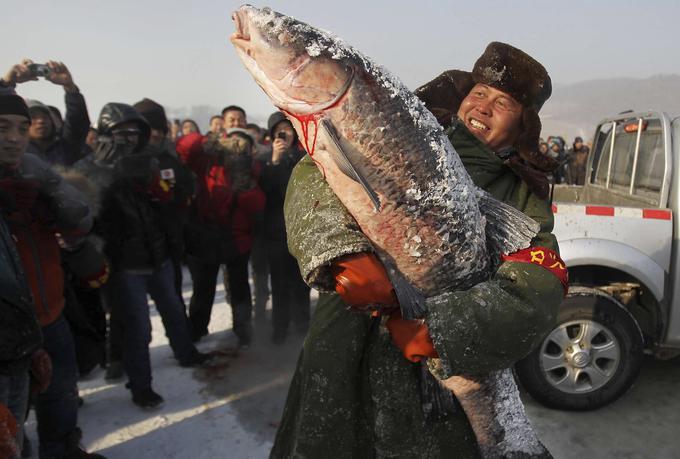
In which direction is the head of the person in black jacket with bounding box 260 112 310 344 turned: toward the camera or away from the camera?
toward the camera

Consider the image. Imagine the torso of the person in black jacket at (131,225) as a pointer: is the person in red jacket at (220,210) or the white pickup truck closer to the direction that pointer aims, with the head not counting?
the white pickup truck

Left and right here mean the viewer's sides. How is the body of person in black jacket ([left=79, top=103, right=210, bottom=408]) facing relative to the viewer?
facing the viewer and to the right of the viewer

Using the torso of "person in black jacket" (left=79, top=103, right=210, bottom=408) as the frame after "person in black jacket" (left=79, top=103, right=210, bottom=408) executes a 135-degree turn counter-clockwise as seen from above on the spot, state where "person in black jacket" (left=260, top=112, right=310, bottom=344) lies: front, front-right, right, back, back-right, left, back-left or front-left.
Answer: front-right

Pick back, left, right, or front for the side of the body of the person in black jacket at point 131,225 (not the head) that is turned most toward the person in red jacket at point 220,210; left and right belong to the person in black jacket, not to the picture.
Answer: left

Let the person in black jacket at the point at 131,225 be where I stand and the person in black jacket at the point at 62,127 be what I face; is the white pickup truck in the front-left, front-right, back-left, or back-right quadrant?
back-right

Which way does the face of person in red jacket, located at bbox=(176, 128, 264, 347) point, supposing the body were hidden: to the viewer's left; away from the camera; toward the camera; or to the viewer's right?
toward the camera
